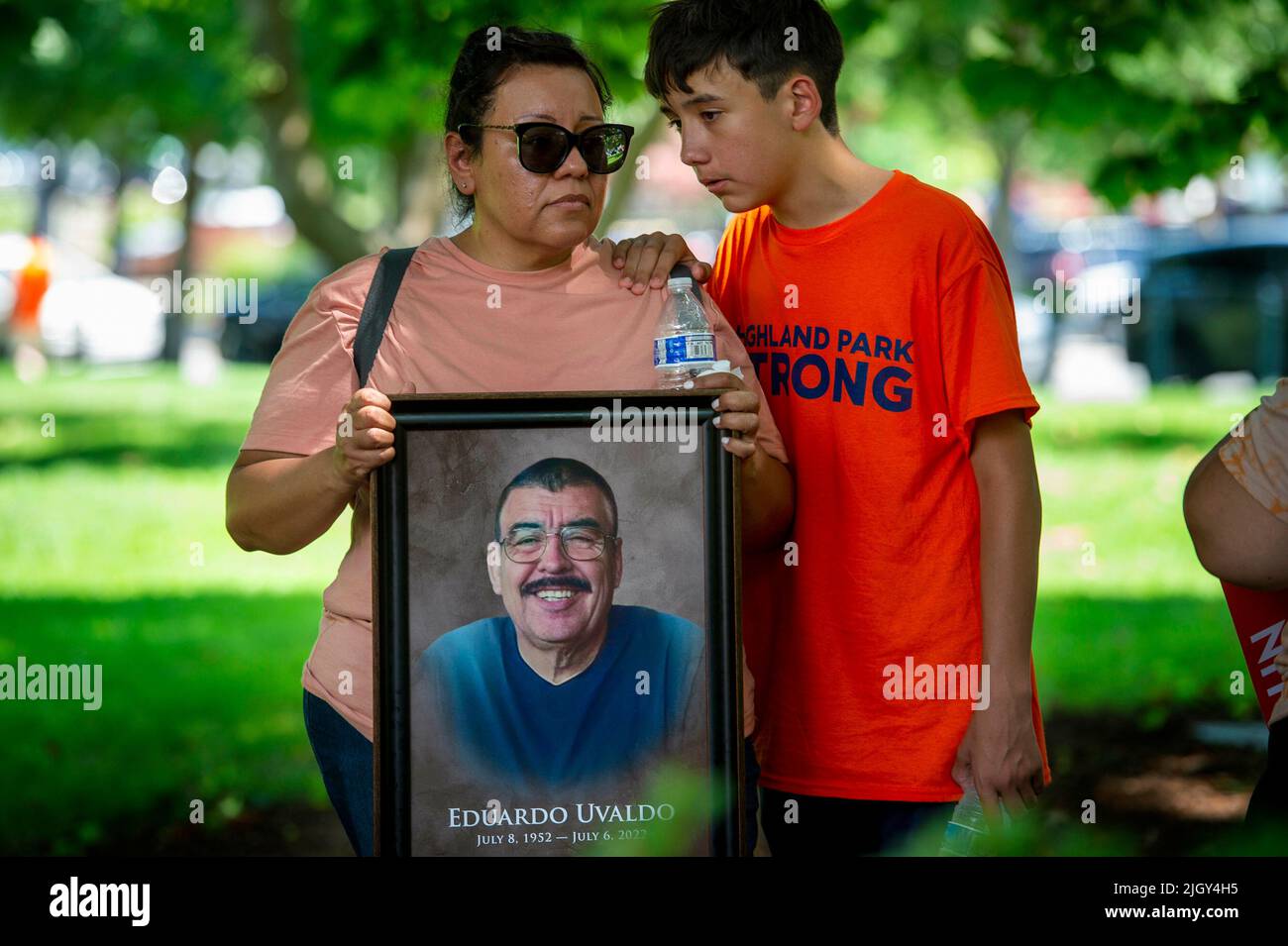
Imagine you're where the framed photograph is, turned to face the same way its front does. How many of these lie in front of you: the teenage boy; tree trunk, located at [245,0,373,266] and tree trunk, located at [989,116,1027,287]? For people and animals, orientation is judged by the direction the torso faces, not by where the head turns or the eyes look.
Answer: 0

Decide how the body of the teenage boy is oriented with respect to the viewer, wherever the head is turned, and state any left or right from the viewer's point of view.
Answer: facing the viewer and to the left of the viewer

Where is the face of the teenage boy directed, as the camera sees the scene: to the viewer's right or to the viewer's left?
to the viewer's left

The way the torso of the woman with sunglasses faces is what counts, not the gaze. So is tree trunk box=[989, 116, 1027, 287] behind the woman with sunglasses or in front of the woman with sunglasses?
behind

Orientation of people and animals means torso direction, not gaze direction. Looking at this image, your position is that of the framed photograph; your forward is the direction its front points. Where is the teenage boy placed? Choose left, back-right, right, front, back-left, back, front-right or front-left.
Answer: back-left

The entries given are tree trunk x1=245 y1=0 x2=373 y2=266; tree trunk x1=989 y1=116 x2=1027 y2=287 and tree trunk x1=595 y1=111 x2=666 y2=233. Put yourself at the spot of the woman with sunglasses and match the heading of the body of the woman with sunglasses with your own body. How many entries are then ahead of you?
0

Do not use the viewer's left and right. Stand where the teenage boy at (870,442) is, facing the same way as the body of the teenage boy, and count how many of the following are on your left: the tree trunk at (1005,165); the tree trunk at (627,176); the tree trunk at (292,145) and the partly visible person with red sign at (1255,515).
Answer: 1

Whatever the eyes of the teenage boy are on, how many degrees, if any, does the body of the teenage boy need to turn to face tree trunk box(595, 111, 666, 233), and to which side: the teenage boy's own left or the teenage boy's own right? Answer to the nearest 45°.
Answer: approximately 135° to the teenage boy's own right

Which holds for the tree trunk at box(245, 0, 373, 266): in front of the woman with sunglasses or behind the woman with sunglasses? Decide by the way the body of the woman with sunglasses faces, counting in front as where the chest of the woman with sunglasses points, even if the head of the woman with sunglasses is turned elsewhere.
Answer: behind

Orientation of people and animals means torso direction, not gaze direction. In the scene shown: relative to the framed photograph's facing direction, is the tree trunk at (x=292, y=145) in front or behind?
behind

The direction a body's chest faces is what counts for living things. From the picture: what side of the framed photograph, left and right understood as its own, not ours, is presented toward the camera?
front

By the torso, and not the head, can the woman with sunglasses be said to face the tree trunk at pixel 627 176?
no

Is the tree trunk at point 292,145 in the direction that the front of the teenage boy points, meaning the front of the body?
no

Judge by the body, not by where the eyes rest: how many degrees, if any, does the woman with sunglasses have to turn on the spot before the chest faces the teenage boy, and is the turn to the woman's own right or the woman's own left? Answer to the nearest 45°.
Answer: approximately 90° to the woman's own left

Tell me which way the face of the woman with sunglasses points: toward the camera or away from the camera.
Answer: toward the camera
